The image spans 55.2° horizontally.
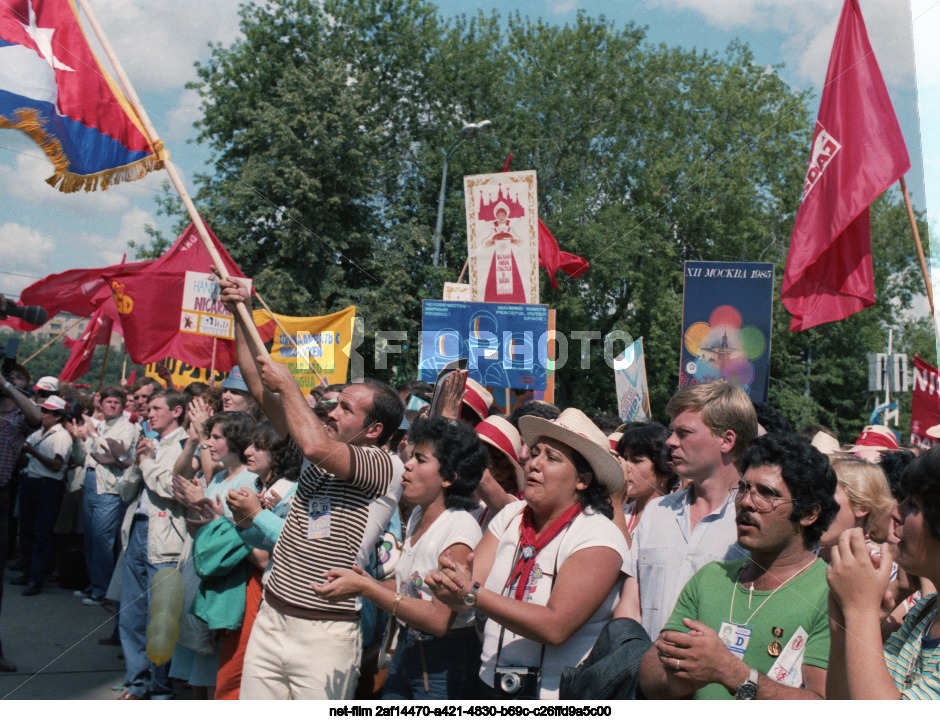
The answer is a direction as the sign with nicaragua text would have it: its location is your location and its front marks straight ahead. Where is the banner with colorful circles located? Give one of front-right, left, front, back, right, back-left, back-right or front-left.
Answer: front-left

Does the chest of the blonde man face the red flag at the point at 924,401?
no

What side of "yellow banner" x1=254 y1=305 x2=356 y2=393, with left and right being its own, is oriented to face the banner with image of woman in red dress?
left

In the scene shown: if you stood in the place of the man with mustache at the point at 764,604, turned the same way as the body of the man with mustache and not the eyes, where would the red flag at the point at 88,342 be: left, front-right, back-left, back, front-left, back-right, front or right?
right

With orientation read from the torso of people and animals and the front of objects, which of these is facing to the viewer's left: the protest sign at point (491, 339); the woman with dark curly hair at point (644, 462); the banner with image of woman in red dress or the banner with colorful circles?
the woman with dark curly hair

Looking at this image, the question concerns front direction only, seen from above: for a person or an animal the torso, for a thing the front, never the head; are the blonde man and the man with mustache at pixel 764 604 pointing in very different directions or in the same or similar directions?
same or similar directions

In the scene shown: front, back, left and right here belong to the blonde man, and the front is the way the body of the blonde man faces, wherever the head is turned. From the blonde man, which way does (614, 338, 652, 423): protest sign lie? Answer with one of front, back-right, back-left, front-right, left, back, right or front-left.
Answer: back-right

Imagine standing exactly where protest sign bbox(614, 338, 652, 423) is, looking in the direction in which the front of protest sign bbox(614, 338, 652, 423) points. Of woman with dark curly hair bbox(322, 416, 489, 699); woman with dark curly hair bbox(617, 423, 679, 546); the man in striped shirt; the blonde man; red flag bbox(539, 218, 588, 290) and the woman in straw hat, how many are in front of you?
5

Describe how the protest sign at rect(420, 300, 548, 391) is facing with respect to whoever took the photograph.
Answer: facing the viewer

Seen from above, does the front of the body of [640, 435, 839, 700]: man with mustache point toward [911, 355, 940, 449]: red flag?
no

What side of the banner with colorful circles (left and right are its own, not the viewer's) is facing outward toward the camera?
front

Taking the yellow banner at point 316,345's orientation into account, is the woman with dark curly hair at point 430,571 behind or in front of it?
in front

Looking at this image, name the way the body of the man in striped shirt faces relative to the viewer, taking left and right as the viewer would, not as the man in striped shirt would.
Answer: facing the viewer and to the left of the viewer

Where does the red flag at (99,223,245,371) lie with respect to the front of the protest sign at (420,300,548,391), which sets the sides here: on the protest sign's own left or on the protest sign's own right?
on the protest sign's own right

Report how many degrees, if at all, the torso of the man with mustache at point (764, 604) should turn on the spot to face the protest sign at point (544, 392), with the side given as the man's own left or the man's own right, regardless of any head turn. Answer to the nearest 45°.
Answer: approximately 135° to the man's own right
